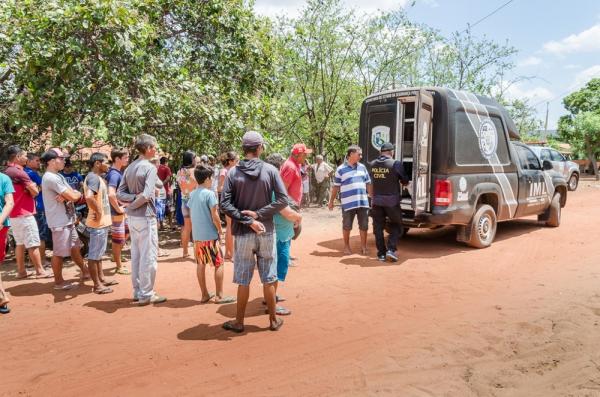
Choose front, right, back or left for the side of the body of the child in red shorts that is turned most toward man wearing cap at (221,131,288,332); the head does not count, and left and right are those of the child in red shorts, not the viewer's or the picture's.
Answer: right

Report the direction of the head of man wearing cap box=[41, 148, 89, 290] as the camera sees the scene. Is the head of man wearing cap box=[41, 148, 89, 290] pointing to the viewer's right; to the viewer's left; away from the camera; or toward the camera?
to the viewer's right

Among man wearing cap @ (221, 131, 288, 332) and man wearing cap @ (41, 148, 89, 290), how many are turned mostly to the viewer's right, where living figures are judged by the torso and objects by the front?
1

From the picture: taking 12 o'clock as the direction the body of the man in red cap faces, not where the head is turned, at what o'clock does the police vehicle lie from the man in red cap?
The police vehicle is roughly at 11 o'clock from the man in red cap.

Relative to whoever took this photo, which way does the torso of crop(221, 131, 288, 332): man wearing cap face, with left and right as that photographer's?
facing away from the viewer

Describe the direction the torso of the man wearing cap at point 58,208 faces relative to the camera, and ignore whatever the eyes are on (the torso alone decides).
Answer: to the viewer's right

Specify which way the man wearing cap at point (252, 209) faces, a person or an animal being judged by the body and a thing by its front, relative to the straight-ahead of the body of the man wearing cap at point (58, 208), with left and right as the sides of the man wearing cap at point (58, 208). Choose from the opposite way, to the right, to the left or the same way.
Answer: to the left

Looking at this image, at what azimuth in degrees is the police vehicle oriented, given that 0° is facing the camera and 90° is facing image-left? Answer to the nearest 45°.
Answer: approximately 225°

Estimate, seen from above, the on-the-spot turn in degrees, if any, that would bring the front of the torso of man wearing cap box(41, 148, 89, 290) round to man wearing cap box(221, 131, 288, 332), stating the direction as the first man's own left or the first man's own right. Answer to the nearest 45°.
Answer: approximately 45° to the first man's own right

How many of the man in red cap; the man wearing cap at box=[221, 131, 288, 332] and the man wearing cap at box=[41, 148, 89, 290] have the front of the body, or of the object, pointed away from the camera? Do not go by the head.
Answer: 1

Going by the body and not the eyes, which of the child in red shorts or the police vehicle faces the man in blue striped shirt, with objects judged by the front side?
the child in red shorts

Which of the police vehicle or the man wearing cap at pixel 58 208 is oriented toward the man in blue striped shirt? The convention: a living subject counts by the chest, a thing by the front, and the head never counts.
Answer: the man wearing cap

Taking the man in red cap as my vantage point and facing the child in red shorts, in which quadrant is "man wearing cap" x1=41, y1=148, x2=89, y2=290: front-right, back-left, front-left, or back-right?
front-right

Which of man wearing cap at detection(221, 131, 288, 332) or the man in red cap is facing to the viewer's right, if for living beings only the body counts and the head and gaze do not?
the man in red cap

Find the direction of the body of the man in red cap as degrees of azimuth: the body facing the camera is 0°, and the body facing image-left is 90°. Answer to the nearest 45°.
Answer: approximately 270°

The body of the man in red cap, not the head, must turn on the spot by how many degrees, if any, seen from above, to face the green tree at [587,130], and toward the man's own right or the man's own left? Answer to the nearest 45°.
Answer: approximately 45° to the man's own left

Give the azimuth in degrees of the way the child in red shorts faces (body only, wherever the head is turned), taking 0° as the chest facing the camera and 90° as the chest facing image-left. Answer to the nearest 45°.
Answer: approximately 225°
